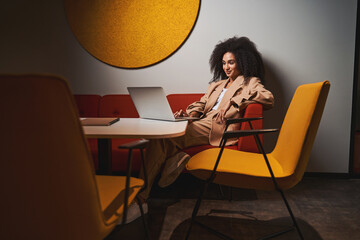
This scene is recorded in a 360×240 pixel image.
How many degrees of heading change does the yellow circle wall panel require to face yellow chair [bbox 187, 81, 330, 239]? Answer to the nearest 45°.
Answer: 0° — it already faces it

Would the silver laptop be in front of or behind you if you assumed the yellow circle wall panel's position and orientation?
in front

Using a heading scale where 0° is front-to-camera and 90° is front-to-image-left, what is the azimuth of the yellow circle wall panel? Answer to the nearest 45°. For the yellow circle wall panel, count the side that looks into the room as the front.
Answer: approximately 0°

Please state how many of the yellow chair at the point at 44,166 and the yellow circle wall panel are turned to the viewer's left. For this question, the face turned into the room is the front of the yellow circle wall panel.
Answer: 0

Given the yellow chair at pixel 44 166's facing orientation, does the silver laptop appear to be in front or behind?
in front

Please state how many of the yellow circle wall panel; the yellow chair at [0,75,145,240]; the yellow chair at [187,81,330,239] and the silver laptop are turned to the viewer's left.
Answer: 1

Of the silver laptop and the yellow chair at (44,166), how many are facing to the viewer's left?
0

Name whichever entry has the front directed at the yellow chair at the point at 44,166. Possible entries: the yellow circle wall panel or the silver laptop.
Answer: the yellow circle wall panel

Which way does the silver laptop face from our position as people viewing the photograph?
facing away from the viewer and to the right of the viewer

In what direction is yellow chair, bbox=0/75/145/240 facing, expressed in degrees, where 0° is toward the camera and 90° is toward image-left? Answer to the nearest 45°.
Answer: approximately 225°

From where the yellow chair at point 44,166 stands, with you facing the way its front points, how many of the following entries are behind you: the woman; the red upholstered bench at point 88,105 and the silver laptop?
0

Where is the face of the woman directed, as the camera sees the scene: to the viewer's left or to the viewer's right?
to the viewer's left

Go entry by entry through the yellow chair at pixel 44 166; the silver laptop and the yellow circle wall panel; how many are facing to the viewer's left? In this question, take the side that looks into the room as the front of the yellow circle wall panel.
0

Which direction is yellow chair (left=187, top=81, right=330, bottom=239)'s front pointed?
to the viewer's left
